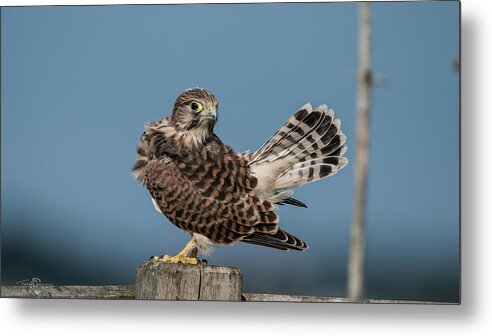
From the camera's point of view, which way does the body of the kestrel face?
to the viewer's left
